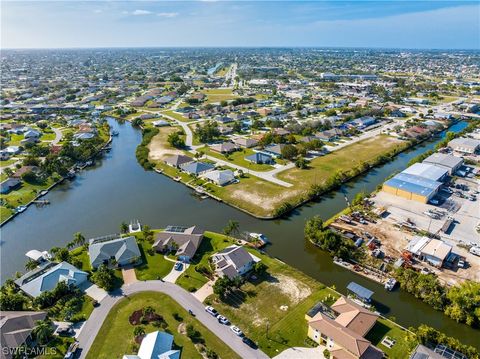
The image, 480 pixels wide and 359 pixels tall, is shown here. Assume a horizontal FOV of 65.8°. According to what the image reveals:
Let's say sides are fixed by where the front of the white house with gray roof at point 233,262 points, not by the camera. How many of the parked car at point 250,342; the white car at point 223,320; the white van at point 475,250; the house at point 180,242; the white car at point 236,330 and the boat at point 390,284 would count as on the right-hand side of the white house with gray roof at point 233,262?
1

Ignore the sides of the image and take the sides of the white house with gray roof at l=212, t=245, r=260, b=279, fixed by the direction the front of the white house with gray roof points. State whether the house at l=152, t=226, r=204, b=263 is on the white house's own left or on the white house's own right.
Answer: on the white house's own right

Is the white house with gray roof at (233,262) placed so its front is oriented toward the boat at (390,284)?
no

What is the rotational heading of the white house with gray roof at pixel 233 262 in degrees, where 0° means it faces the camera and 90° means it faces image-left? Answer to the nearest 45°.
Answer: approximately 45°

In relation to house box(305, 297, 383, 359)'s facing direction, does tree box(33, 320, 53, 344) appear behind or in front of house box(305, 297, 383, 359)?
in front

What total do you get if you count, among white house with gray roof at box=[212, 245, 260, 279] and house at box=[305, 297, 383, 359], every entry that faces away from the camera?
0

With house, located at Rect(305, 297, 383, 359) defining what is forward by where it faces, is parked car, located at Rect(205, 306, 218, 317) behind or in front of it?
in front

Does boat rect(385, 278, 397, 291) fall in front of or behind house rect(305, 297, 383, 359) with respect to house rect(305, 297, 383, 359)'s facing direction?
behind

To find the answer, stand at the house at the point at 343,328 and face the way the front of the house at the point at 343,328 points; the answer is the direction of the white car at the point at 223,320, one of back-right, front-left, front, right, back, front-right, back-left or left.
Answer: front-right

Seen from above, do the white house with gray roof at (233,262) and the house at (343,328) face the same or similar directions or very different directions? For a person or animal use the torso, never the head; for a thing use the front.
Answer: same or similar directions

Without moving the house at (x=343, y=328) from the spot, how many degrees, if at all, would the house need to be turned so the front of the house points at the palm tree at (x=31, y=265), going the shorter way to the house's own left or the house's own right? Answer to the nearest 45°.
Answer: approximately 45° to the house's own right

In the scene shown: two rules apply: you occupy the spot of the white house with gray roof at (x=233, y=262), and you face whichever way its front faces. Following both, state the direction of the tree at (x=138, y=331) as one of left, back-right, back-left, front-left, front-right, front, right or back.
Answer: front

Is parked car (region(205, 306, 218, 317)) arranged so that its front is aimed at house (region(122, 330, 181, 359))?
no

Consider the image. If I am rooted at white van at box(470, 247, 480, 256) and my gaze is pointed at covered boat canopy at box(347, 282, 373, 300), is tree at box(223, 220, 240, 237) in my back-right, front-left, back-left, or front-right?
front-right
